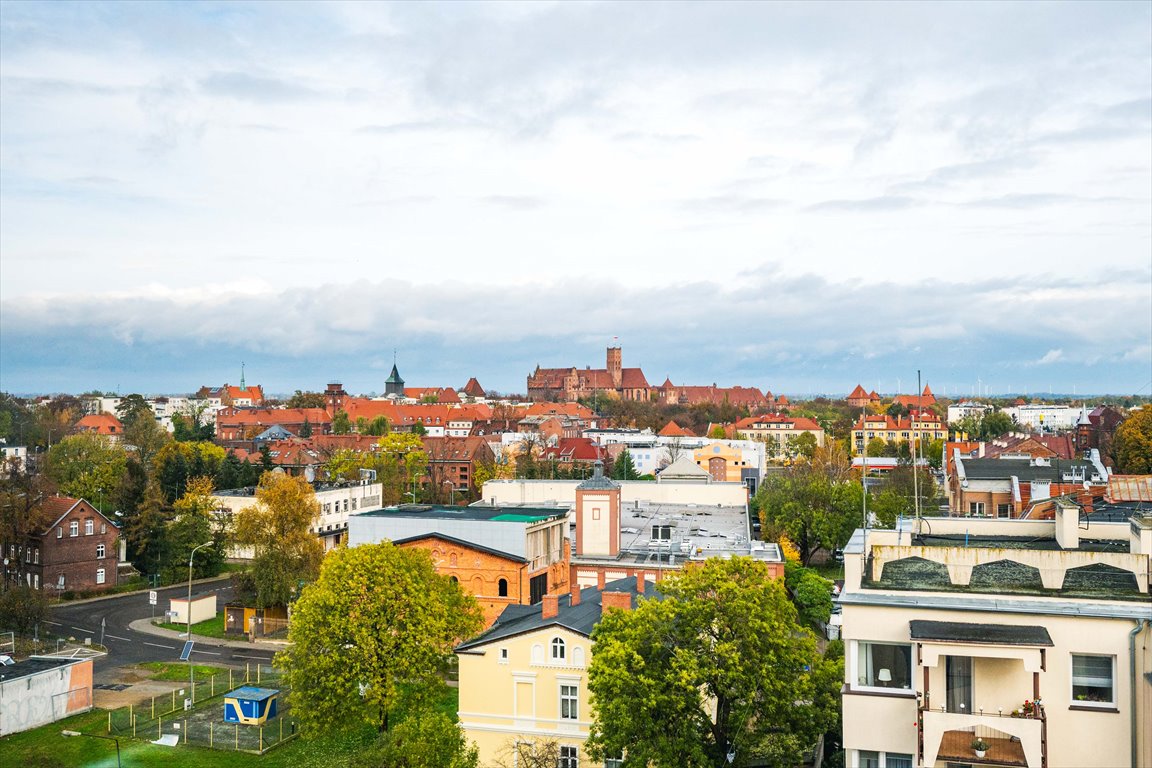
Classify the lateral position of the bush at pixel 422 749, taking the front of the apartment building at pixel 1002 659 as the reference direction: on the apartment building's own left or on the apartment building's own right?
on the apartment building's own right

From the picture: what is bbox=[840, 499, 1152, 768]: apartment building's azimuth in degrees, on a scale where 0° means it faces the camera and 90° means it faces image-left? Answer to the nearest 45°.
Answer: approximately 0°

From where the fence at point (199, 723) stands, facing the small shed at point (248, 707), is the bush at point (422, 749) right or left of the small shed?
right

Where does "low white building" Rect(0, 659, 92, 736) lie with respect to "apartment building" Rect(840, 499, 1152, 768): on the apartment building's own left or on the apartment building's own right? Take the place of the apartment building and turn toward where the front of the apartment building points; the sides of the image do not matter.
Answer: on the apartment building's own right

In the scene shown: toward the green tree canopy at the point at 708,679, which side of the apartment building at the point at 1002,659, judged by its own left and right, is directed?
right

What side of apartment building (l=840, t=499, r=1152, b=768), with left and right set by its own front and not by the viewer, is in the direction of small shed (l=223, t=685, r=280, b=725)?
right

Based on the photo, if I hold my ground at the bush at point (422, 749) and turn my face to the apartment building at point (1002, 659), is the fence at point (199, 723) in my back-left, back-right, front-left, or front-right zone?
back-left
